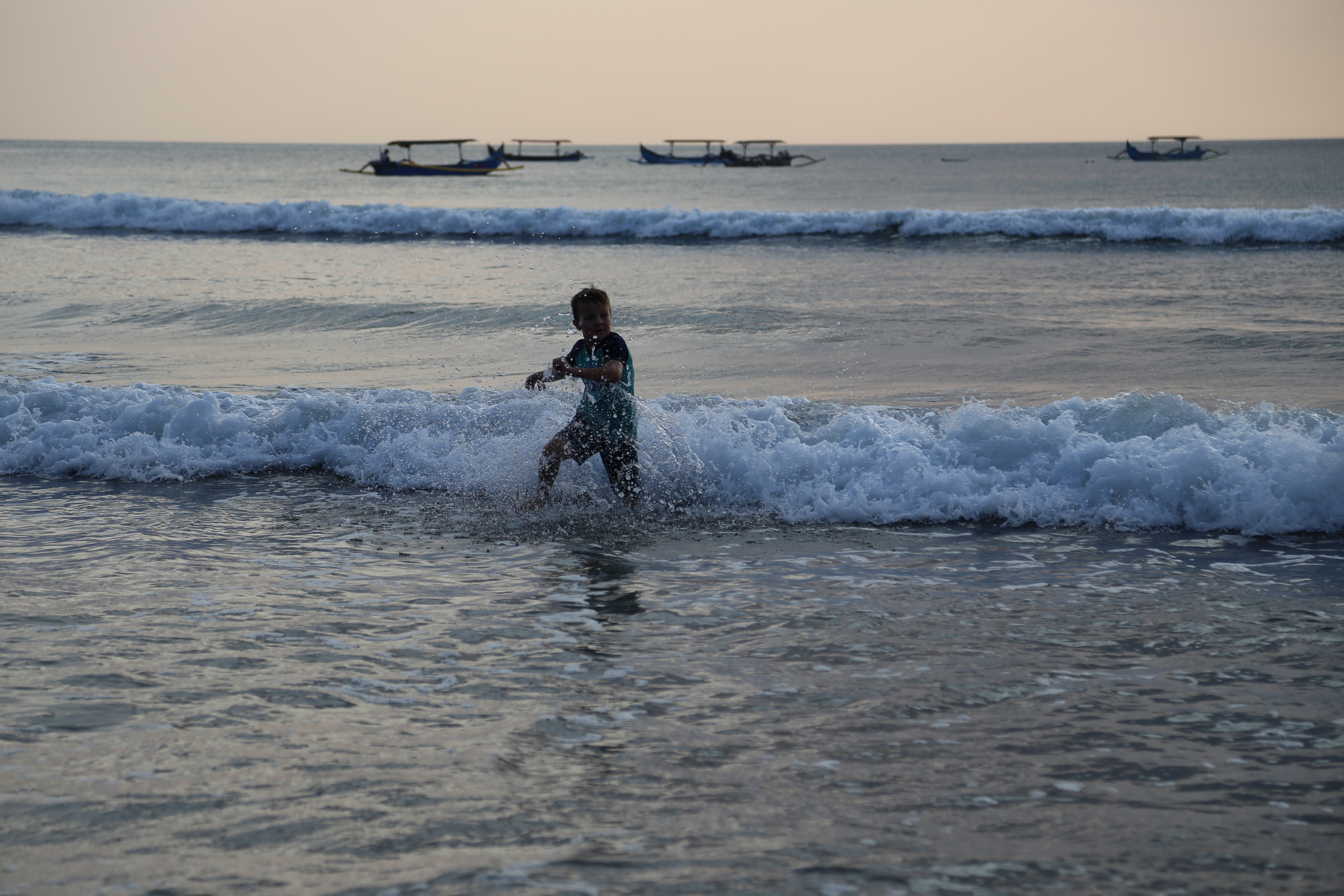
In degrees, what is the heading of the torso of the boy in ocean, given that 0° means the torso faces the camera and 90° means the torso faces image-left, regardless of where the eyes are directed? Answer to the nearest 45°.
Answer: approximately 45°

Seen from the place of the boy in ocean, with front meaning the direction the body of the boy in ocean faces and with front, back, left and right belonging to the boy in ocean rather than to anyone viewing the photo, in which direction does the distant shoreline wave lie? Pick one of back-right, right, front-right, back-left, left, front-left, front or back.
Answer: back-right
